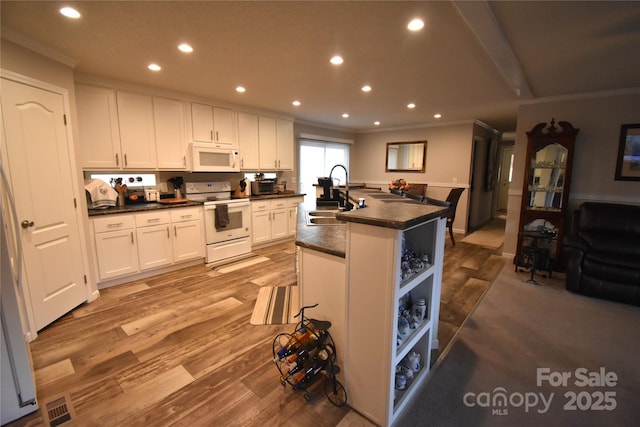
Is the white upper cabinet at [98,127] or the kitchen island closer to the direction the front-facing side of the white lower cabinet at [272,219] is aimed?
the kitchen island

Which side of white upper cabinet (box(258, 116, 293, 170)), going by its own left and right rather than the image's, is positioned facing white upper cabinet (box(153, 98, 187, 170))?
right

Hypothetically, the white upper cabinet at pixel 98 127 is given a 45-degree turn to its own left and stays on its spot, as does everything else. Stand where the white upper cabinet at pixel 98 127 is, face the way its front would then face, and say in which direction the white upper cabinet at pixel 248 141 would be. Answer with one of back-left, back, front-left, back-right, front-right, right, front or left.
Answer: front-left

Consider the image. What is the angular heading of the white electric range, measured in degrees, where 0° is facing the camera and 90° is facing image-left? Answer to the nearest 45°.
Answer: approximately 315°

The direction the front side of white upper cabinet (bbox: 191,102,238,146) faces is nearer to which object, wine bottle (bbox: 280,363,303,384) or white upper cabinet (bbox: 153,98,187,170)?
the wine bottle

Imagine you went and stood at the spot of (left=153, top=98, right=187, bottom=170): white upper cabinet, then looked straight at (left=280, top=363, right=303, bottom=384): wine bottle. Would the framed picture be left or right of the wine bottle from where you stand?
left

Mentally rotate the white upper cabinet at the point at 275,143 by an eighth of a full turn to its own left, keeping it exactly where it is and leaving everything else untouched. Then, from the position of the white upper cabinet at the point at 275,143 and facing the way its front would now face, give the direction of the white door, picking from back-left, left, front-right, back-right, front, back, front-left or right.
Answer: back-right

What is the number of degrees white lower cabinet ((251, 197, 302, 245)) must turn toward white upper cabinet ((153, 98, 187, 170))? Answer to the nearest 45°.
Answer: approximately 90° to its right

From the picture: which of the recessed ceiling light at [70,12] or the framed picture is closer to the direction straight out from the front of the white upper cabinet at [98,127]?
the recessed ceiling light

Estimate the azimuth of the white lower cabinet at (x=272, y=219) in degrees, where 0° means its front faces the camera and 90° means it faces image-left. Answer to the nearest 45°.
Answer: approximately 315°
